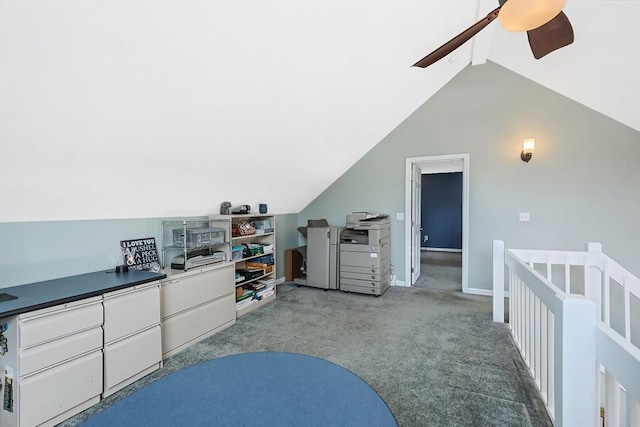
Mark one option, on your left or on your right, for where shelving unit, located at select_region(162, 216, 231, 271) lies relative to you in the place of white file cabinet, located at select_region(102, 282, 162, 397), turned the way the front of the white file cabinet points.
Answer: on your left

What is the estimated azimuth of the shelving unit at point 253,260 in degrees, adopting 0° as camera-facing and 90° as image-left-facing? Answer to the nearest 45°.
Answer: approximately 315°

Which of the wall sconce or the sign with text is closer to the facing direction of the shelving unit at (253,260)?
the wall sconce

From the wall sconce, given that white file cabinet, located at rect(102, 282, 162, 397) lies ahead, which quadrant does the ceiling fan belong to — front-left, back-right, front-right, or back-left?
front-left

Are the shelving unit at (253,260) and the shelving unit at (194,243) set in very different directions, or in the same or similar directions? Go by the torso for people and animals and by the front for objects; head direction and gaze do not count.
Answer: same or similar directions

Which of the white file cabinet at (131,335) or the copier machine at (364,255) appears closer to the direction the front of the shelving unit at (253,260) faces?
the copier machine

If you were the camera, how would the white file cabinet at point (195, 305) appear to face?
facing the viewer and to the right of the viewer

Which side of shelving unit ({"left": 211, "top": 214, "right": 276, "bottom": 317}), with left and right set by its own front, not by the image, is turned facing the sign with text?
right

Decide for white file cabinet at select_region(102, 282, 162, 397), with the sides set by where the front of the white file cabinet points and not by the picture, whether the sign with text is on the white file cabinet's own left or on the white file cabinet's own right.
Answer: on the white file cabinet's own left

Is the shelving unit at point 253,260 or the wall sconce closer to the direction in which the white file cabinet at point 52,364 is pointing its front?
the wall sconce

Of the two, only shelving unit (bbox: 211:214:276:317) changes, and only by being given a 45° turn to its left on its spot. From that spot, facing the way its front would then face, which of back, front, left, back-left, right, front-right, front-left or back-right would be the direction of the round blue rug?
right

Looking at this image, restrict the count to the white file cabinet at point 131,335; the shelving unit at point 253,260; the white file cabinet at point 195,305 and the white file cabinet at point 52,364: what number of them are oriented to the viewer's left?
0

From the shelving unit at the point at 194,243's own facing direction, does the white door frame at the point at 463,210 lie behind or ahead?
ahead

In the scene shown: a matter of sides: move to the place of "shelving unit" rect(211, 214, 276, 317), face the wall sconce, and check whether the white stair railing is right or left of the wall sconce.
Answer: right

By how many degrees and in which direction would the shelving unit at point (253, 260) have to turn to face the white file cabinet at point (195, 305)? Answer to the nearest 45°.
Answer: approximately 90° to its right
